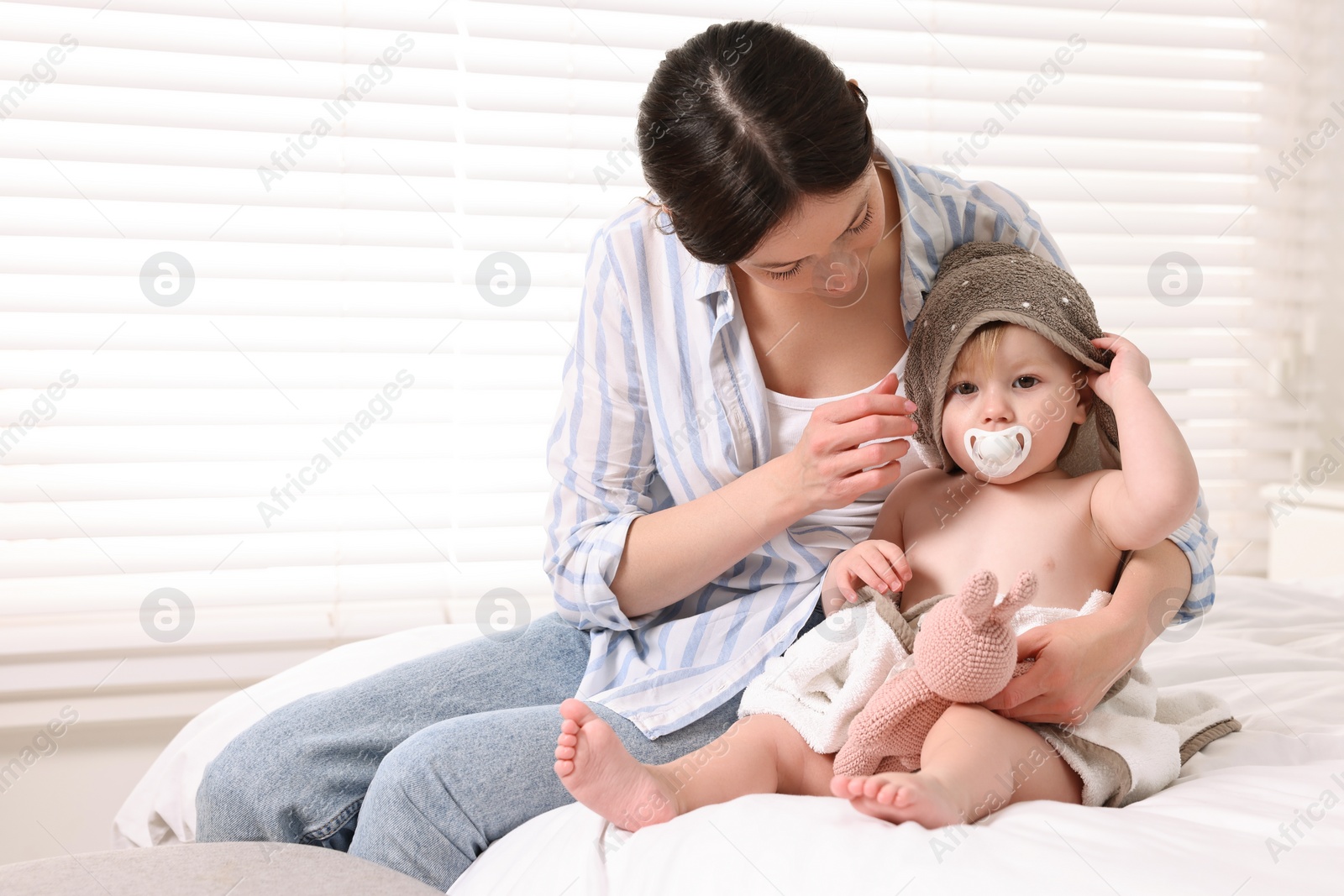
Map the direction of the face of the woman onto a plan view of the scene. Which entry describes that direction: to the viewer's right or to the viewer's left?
to the viewer's right

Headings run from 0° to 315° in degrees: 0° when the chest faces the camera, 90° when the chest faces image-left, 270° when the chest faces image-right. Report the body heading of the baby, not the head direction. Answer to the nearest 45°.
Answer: approximately 45°
